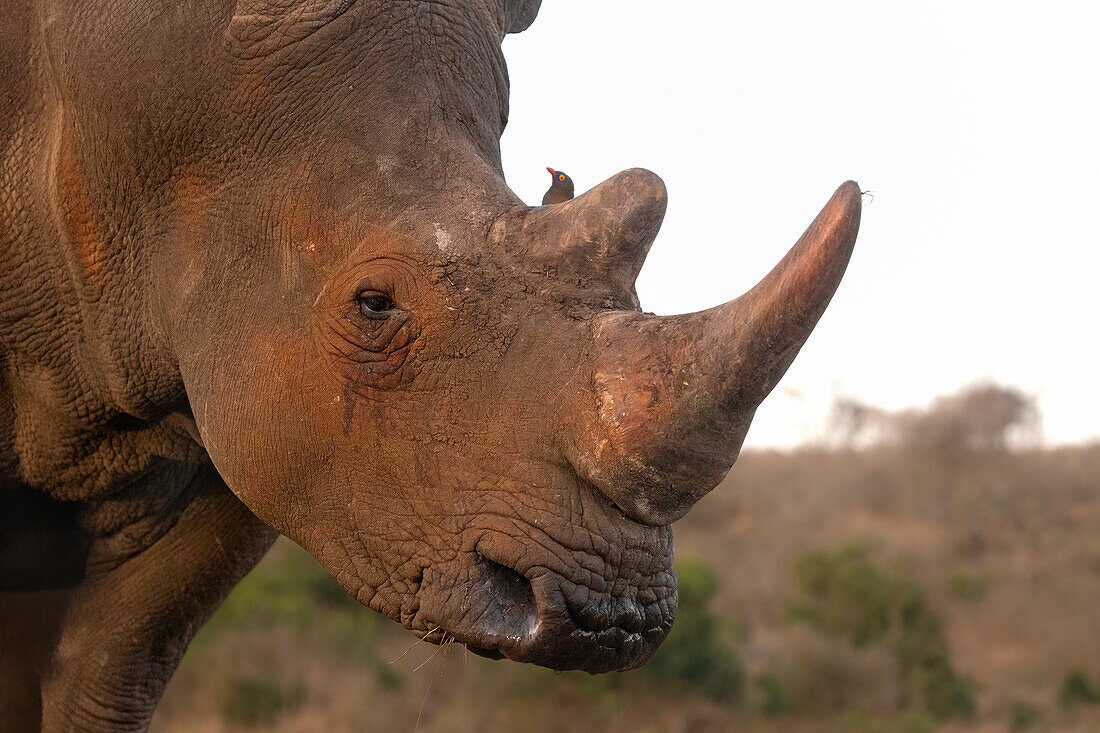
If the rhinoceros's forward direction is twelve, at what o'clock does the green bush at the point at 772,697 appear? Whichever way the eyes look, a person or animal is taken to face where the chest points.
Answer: The green bush is roughly at 10 o'clock from the rhinoceros.

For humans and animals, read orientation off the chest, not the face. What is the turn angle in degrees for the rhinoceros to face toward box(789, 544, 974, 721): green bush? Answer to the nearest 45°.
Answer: approximately 45° to its left

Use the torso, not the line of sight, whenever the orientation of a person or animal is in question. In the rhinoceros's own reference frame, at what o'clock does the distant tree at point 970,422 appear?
The distant tree is roughly at 10 o'clock from the rhinoceros.

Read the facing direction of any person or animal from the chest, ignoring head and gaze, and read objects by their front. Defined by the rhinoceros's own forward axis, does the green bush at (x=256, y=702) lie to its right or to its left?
on its left

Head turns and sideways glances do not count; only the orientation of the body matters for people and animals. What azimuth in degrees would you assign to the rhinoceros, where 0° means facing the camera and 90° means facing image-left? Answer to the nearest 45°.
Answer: approximately 270°

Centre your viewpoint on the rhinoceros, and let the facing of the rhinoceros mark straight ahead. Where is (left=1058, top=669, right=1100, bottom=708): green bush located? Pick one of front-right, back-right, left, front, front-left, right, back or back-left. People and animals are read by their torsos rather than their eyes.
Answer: front-left
